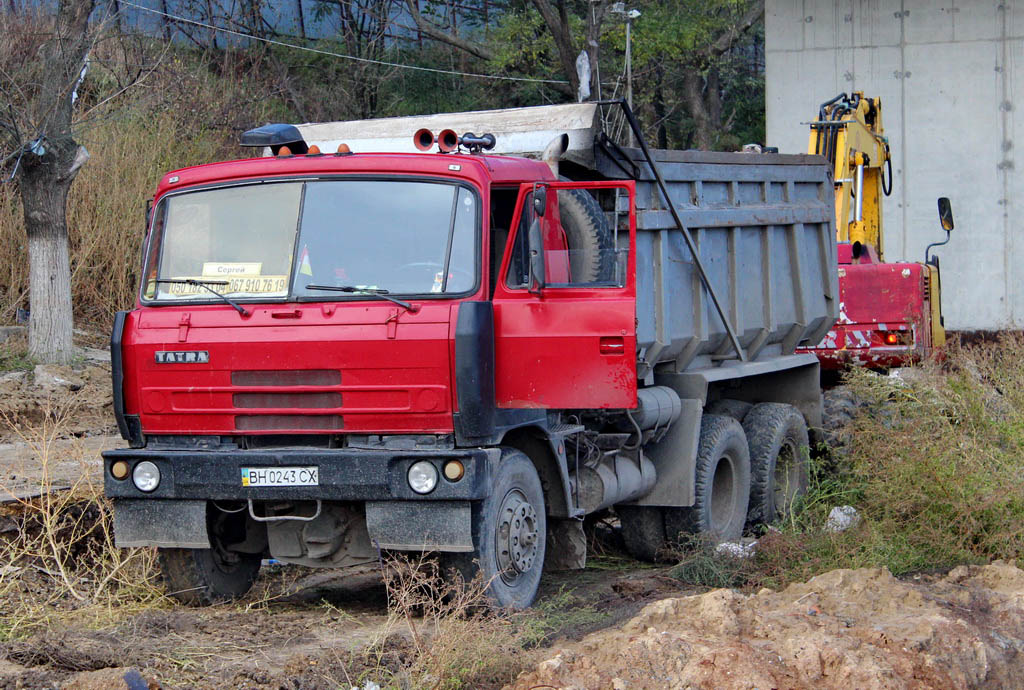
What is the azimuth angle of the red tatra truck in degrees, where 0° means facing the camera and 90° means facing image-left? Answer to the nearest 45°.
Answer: approximately 45°

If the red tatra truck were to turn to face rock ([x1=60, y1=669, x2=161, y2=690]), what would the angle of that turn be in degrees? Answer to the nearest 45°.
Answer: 0° — it already faces it

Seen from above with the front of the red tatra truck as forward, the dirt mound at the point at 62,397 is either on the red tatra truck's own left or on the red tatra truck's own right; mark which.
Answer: on the red tatra truck's own right

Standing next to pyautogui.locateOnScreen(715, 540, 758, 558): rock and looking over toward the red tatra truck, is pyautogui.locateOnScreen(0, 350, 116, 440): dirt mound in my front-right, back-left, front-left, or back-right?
front-right

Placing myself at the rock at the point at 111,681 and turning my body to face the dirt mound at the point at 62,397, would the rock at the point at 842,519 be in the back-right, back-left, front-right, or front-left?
front-right

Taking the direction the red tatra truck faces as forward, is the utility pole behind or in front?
behind

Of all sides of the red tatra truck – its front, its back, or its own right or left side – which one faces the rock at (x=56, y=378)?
right

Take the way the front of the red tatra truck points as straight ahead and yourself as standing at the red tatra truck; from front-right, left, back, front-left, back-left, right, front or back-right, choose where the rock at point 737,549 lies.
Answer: back

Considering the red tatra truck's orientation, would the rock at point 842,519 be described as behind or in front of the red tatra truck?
behind

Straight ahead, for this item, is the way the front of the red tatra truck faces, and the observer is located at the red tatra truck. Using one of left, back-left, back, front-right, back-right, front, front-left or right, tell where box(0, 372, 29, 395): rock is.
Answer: right

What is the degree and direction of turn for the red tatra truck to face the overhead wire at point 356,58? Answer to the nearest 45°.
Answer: approximately 135° to its right

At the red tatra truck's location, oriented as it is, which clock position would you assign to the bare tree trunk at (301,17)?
The bare tree trunk is roughly at 4 o'clock from the red tatra truck.
